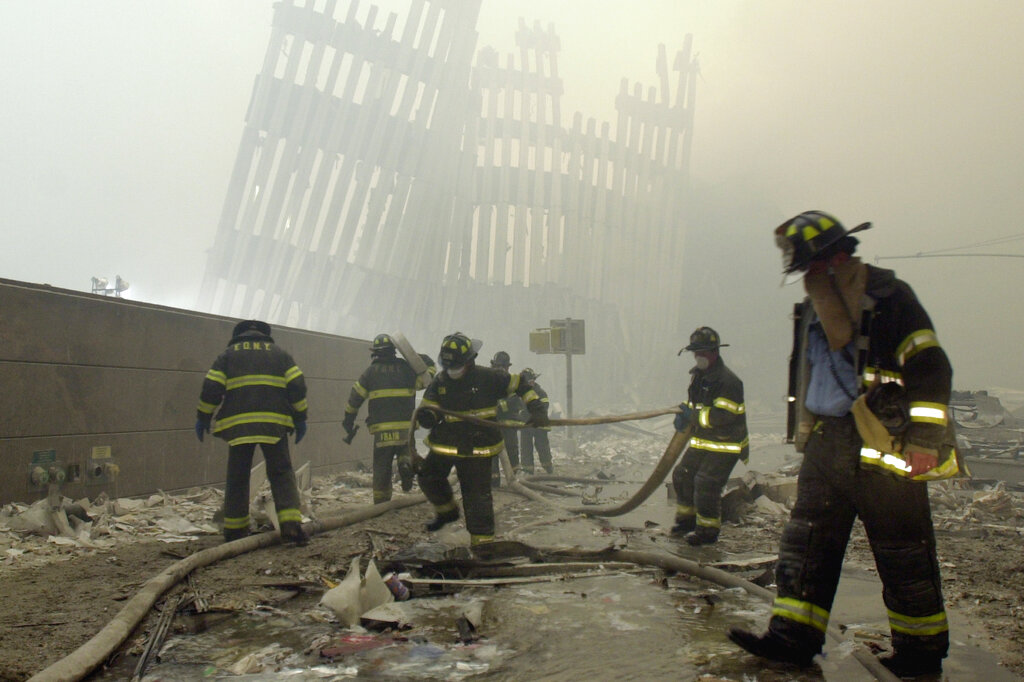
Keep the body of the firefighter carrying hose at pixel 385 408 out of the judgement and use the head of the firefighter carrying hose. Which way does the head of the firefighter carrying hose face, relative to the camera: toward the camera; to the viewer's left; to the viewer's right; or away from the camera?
away from the camera

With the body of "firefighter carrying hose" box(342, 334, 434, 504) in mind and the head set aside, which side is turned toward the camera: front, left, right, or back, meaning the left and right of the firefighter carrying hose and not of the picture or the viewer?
back

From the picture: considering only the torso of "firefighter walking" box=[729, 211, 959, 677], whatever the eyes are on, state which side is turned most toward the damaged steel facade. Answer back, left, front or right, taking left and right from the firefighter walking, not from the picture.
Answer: right

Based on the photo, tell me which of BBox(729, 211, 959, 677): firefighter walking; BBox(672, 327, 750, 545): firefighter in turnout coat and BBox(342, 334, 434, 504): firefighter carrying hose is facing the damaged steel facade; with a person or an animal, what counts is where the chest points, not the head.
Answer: the firefighter carrying hose

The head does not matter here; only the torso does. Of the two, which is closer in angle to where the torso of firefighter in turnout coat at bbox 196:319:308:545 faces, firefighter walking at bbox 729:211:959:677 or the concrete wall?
the concrete wall

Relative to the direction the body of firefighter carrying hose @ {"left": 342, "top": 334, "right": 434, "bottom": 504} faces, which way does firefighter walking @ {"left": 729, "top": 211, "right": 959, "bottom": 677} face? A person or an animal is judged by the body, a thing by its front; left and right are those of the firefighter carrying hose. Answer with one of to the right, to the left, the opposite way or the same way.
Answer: to the left

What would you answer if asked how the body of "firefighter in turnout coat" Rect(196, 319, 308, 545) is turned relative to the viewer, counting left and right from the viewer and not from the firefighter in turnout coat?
facing away from the viewer

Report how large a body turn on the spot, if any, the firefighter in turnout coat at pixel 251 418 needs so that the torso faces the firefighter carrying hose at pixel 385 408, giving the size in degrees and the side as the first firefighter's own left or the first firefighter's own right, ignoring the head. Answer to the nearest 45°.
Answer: approximately 45° to the first firefighter's own right
